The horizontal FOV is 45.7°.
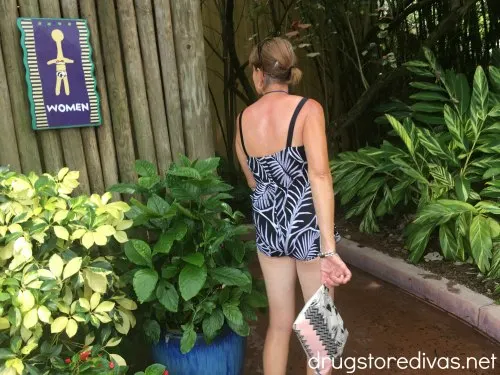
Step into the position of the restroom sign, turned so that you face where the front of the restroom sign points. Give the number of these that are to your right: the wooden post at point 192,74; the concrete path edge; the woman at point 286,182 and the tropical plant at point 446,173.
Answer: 0

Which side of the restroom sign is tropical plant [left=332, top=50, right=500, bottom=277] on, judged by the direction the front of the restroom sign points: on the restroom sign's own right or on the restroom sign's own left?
on the restroom sign's own left

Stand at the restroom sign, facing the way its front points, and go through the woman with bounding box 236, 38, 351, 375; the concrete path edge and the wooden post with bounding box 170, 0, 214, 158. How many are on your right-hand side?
0

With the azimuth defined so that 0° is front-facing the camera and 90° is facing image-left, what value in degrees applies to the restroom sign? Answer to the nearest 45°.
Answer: approximately 0°

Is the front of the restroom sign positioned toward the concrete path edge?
no

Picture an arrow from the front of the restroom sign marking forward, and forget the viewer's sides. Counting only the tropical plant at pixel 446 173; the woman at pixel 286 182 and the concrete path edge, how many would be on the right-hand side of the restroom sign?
0

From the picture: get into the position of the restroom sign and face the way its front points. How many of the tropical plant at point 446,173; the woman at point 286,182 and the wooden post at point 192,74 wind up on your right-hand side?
0

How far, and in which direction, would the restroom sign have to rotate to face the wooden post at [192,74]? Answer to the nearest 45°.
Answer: approximately 90° to its left

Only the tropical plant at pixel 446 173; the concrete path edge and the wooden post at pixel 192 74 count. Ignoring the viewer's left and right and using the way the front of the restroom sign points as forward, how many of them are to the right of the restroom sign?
0

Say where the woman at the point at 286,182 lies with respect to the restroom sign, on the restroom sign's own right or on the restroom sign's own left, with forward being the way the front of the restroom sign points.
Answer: on the restroom sign's own left

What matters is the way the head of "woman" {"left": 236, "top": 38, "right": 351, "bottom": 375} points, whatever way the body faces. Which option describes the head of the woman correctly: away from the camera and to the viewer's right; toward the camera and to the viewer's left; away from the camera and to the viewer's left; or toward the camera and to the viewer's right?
away from the camera and to the viewer's left
